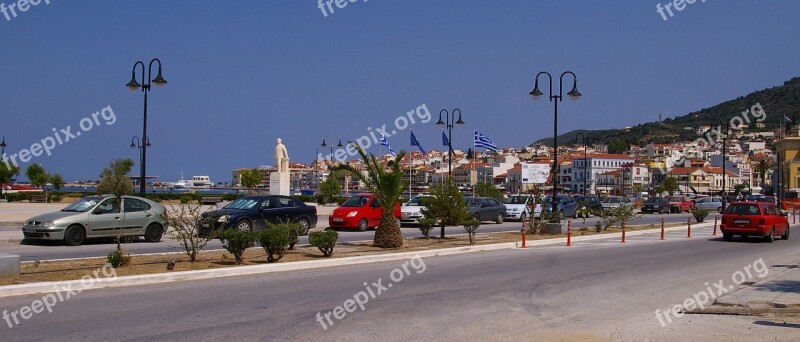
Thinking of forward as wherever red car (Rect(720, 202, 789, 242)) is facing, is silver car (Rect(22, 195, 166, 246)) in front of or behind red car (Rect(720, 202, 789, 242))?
behind

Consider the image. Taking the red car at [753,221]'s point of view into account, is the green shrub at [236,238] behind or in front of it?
behind

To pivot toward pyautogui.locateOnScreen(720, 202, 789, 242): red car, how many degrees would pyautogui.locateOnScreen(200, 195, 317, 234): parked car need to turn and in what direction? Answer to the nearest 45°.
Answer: approximately 135° to its left

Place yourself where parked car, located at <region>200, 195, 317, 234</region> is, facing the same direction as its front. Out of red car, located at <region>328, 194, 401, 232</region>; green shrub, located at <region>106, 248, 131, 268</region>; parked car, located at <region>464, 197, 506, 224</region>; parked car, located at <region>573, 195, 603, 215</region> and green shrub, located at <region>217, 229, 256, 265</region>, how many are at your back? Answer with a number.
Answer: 3

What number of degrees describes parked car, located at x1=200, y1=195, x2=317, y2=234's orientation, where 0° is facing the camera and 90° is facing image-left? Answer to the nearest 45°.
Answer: approximately 45°

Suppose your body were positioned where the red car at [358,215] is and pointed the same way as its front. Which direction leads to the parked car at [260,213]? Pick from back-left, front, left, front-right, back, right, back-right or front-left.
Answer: front

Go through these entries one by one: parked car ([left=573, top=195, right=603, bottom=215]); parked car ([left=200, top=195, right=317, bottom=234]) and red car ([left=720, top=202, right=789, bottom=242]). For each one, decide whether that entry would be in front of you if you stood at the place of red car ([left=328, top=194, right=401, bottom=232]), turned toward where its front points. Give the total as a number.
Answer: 1

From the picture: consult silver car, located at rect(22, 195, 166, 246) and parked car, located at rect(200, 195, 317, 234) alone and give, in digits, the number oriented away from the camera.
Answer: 0

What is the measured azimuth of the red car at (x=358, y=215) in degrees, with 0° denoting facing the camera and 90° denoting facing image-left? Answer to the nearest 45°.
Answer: approximately 45°

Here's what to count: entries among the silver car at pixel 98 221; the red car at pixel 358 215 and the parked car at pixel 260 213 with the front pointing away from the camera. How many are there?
0

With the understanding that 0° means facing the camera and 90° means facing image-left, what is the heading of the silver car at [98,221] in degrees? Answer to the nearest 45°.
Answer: approximately 45°

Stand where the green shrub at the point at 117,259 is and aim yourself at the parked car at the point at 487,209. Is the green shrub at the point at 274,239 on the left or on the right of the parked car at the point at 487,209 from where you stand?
right

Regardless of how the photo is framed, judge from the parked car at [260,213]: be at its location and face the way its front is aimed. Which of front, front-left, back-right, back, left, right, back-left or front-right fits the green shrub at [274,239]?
front-left

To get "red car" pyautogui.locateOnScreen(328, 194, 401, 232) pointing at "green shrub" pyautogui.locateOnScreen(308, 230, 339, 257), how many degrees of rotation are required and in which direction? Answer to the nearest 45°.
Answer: approximately 45° to its left

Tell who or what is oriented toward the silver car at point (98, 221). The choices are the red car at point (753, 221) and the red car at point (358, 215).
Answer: the red car at point (358, 215)

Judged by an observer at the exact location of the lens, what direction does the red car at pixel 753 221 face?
facing away from the viewer and to the right of the viewer

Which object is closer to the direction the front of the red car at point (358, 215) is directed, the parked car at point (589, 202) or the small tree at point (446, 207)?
the small tree

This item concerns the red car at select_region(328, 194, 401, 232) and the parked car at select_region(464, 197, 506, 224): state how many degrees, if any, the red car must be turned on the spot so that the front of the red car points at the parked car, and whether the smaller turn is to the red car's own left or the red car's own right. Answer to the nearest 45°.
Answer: approximately 180°
